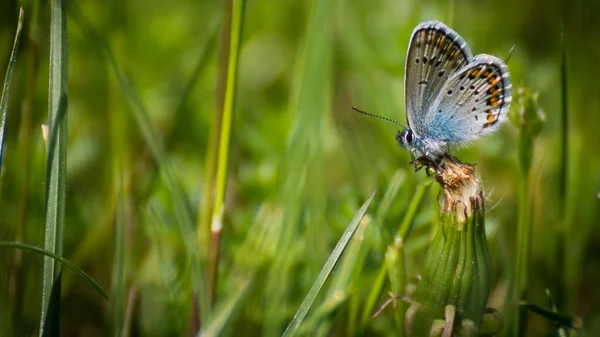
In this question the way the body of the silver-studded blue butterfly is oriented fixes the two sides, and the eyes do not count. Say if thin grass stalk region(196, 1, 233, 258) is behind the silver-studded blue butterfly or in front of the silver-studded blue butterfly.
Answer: in front

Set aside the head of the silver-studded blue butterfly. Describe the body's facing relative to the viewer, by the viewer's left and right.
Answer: facing to the left of the viewer

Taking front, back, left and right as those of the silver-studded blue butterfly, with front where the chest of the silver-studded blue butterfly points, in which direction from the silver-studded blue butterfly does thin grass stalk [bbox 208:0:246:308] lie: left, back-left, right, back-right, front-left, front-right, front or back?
front-left

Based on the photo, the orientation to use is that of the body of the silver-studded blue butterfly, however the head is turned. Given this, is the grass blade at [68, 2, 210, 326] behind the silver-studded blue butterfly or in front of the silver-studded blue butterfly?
in front

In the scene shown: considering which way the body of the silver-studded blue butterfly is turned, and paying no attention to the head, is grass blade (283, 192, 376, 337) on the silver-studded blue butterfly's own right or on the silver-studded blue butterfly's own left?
on the silver-studded blue butterfly's own left
